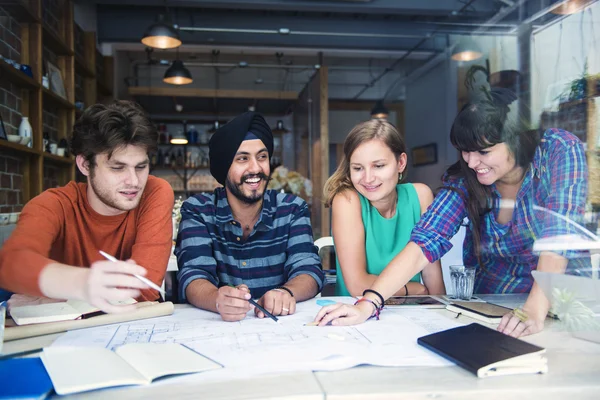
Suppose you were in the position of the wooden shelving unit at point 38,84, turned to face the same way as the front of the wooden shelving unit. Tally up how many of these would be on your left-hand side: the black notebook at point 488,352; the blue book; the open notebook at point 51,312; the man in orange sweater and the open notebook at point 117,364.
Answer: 0

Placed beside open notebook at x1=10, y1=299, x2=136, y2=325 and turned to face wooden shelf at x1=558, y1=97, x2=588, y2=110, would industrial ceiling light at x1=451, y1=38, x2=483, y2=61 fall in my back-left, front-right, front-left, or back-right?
front-left

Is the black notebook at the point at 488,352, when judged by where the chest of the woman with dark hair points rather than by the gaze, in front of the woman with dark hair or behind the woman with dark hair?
in front

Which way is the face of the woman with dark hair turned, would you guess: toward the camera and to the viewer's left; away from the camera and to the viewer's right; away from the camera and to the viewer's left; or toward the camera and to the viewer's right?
toward the camera and to the viewer's left

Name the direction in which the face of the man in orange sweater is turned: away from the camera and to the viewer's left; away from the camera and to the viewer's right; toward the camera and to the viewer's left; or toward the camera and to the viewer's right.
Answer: toward the camera and to the viewer's right

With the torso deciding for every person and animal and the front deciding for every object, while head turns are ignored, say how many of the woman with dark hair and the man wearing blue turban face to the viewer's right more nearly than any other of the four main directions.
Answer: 0

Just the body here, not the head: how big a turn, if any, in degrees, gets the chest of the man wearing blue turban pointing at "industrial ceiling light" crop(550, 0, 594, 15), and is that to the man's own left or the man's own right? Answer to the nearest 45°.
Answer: approximately 90° to the man's own left

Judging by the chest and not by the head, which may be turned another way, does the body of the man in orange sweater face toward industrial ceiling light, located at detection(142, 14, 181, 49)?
no

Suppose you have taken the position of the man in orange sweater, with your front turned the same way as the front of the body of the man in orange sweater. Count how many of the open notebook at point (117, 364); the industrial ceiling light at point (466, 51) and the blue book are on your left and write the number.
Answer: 1

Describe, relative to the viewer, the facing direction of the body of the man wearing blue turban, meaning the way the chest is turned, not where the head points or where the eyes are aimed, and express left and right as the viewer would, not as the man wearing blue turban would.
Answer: facing the viewer

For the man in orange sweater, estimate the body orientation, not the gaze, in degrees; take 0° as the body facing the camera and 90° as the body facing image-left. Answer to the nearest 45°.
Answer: approximately 315°

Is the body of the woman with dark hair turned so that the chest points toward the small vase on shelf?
no

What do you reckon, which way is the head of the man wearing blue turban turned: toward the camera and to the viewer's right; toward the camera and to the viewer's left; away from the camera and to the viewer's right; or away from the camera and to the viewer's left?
toward the camera and to the viewer's right

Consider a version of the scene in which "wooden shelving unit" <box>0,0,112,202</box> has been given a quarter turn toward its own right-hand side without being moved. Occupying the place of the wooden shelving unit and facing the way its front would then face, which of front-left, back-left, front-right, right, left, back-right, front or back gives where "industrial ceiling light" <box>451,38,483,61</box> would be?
back-left
